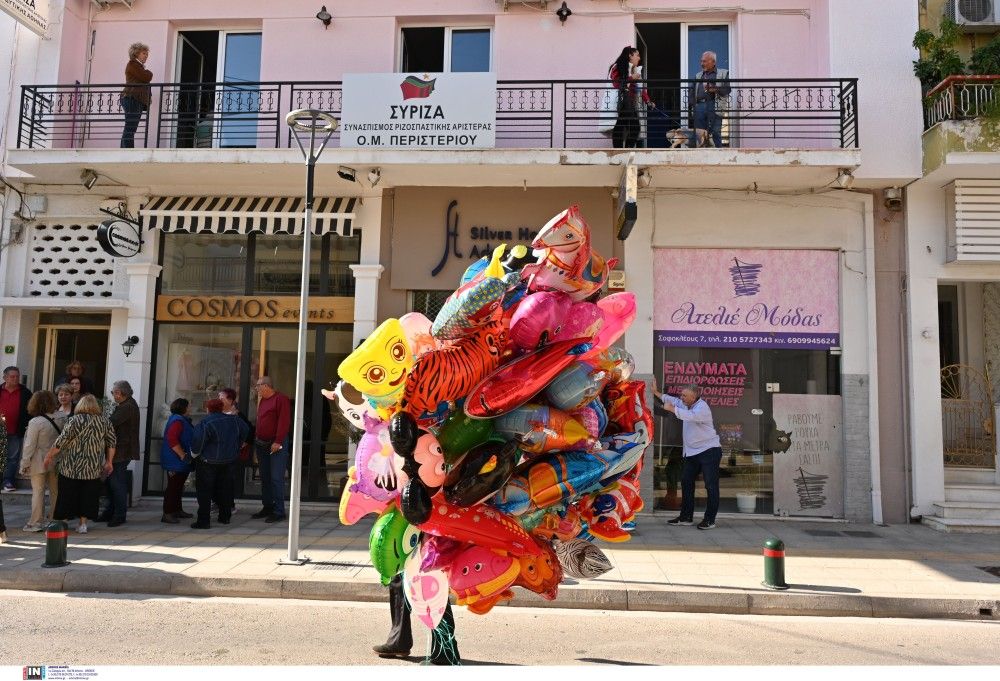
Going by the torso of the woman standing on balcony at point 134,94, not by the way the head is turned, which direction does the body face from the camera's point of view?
to the viewer's right

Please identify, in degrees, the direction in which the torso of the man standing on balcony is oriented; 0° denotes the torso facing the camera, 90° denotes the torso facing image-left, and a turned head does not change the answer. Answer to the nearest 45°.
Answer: approximately 45°

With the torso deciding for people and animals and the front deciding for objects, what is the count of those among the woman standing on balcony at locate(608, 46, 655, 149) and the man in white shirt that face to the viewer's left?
1

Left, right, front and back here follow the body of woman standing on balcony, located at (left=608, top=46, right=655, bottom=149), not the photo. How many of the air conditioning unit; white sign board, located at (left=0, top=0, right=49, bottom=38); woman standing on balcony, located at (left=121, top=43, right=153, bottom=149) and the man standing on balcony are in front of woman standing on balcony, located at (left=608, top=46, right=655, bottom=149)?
2

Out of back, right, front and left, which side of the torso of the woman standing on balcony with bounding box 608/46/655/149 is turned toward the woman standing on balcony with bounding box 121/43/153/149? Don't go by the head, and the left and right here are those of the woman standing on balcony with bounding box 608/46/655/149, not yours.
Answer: back

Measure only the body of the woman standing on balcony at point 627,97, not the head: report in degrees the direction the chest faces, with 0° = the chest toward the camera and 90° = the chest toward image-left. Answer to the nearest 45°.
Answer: approximately 270°

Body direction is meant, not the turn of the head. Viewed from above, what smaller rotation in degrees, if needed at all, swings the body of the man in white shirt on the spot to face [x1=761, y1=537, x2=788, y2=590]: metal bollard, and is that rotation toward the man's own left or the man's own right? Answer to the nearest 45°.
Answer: approximately 90° to the man's own left

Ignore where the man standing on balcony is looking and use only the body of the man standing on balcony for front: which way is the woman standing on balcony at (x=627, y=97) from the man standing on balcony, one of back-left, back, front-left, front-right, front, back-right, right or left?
front-right

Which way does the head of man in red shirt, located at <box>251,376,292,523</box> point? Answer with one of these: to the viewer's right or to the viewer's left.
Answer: to the viewer's left

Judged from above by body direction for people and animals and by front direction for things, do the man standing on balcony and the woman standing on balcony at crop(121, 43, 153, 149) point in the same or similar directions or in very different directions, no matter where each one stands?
very different directions

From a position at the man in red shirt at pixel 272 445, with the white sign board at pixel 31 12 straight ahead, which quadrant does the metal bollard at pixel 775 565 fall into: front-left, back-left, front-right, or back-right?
back-left

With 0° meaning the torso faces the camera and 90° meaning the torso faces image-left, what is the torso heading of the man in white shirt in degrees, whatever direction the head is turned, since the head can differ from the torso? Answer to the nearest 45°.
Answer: approximately 90°

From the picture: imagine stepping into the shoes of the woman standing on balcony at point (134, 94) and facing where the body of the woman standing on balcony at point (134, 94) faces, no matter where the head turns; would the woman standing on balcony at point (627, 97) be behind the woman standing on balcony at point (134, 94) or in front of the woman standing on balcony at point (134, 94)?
in front

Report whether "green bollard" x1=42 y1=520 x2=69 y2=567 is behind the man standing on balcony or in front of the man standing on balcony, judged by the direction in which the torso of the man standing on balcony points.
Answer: in front
